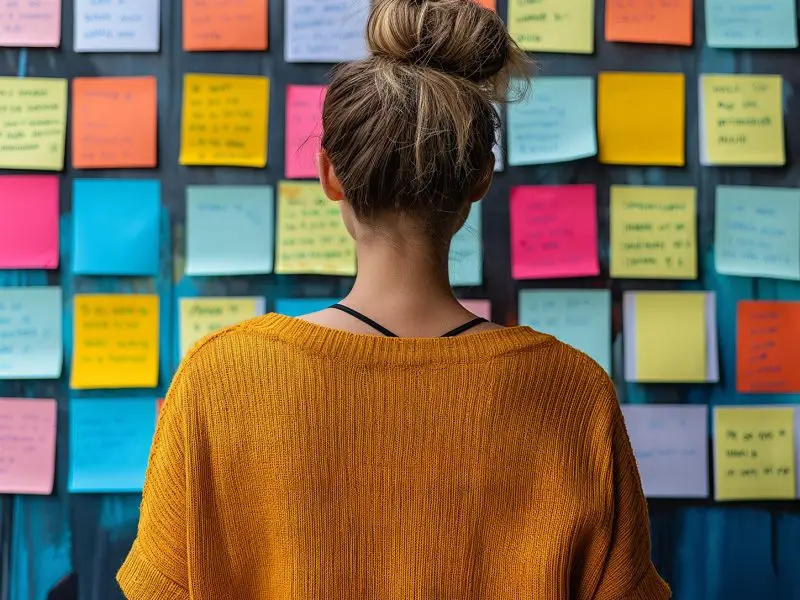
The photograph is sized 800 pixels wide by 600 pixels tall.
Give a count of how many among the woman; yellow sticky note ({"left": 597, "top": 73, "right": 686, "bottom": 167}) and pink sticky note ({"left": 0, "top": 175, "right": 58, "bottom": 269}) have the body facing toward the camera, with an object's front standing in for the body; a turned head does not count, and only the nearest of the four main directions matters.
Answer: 2

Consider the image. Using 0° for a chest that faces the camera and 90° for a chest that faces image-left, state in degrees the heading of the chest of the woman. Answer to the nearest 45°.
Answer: approximately 180°

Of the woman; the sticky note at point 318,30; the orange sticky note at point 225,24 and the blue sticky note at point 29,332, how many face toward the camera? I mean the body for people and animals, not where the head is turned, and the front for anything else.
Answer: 3

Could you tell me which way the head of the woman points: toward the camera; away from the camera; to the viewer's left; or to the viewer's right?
away from the camera

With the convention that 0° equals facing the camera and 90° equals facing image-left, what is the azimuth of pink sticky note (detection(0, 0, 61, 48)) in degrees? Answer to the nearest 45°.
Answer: approximately 0°
